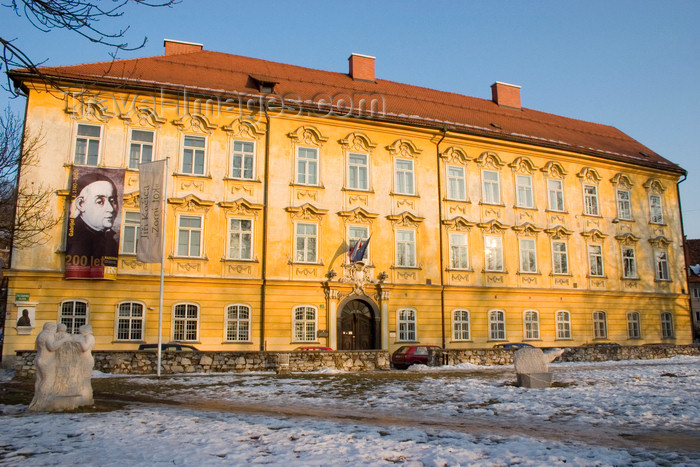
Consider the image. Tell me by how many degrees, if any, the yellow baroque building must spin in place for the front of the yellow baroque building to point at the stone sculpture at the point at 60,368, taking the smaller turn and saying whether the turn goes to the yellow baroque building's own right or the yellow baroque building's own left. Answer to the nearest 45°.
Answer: approximately 45° to the yellow baroque building's own right

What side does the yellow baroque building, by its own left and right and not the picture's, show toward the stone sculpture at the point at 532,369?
front

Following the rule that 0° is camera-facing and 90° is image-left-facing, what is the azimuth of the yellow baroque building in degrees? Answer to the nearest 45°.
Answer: approximately 315°

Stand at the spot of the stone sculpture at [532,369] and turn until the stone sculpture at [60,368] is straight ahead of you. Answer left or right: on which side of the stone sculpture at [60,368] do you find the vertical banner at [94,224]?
right

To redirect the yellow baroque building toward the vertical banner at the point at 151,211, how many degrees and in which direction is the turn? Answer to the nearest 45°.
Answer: approximately 90° to its right
